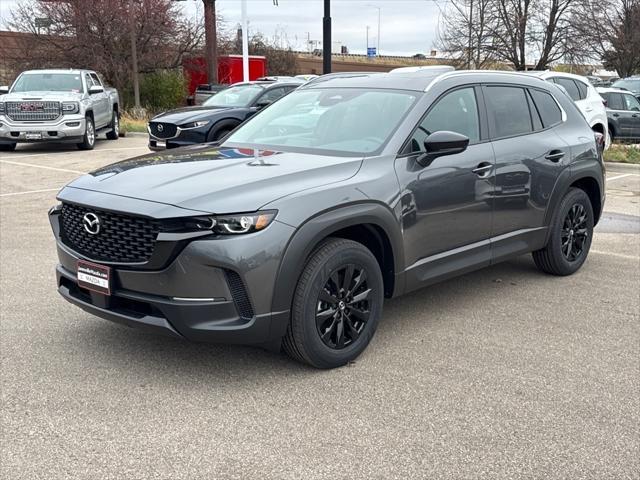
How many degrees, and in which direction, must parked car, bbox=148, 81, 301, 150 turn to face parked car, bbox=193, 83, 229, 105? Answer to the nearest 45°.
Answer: approximately 135° to its right

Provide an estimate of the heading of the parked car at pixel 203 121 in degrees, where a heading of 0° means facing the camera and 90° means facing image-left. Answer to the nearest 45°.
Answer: approximately 45°

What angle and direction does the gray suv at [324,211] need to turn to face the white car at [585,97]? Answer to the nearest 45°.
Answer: approximately 180°

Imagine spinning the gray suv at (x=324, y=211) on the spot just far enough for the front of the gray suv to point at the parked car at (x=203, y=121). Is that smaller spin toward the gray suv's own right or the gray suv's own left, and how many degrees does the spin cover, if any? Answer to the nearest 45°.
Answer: approximately 135° to the gray suv's own right

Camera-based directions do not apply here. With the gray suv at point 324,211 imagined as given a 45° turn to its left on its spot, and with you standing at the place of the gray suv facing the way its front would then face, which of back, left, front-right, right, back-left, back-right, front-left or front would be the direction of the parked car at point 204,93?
back

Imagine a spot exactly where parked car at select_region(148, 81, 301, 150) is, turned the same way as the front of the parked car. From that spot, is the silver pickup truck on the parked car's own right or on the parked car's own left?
on the parked car's own right

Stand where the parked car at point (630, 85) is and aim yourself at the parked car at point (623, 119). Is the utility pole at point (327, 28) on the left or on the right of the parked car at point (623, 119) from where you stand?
right

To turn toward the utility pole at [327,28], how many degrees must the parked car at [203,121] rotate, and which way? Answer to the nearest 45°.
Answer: approximately 180°

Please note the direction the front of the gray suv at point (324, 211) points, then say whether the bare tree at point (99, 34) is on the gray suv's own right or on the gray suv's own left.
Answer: on the gray suv's own right

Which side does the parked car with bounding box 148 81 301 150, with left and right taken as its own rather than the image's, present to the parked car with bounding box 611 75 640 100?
back

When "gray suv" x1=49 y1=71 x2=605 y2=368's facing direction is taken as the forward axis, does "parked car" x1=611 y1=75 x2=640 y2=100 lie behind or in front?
behind

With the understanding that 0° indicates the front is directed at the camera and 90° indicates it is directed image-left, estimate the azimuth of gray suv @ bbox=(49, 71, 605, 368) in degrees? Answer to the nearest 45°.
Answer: approximately 45°
